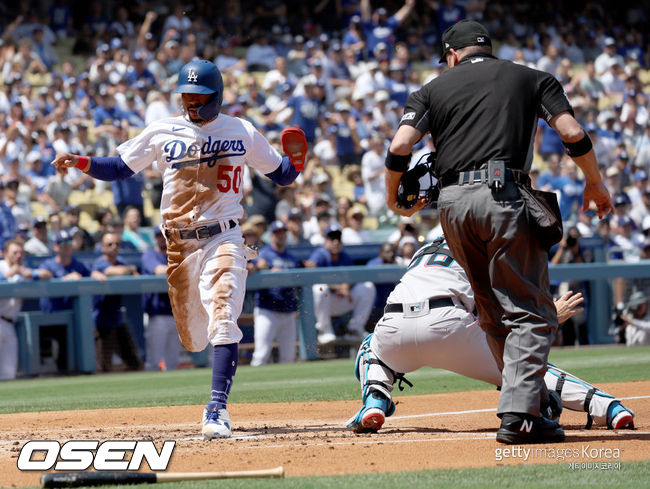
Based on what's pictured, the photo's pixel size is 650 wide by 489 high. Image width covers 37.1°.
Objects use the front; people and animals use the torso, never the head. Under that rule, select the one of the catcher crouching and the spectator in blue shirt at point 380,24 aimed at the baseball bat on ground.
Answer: the spectator in blue shirt

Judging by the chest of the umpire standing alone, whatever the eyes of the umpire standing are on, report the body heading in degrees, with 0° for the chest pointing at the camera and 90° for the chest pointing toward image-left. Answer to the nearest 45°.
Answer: approximately 180°

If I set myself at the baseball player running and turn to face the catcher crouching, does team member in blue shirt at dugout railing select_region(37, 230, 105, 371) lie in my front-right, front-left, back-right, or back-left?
back-left

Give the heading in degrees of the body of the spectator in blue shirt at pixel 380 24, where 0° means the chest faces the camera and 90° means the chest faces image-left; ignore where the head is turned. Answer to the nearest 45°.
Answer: approximately 0°

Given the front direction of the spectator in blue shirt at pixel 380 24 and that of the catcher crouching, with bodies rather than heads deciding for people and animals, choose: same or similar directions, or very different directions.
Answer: very different directions

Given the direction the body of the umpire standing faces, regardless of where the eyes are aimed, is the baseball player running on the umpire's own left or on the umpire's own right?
on the umpire's own left

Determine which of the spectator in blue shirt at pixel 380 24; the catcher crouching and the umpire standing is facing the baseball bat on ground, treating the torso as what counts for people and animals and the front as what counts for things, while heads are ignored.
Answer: the spectator in blue shirt

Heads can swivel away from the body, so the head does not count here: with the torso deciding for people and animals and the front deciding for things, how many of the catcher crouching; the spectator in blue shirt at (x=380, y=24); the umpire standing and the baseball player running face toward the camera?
2

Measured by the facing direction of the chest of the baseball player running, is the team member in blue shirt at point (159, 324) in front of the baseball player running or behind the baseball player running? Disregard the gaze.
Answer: behind

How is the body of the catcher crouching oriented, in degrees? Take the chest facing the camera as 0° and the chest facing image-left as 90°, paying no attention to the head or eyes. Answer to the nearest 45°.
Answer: approximately 180°
